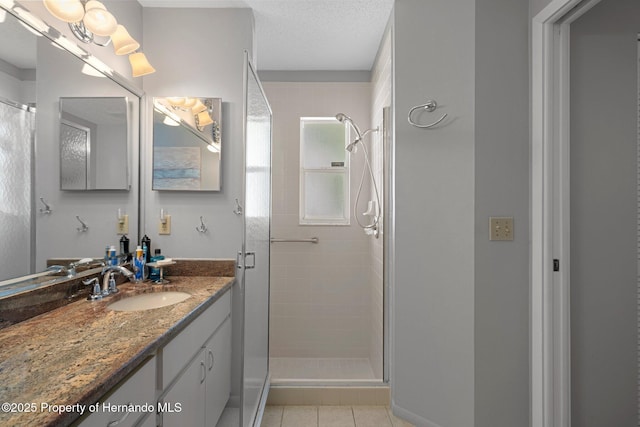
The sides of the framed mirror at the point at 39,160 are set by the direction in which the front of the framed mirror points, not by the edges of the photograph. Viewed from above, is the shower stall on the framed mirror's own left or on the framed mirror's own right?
on the framed mirror's own left

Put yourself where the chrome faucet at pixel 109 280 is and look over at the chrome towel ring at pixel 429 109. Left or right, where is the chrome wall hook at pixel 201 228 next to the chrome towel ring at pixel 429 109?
left

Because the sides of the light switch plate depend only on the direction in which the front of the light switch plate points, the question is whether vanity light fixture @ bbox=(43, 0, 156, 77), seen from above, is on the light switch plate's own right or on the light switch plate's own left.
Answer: on the light switch plate's own right

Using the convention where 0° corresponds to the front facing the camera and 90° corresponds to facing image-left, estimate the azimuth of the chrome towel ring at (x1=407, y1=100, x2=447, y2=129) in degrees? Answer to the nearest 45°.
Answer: approximately 45°

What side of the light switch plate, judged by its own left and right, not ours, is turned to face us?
front

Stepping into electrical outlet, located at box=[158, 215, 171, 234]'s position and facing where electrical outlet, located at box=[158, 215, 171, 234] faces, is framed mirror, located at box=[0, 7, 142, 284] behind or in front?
in front

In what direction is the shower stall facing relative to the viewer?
toward the camera

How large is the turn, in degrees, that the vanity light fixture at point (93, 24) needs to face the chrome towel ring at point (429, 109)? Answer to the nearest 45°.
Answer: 0° — it already faces it

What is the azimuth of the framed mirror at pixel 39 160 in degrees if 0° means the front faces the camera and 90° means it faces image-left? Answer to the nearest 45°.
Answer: approximately 315°
